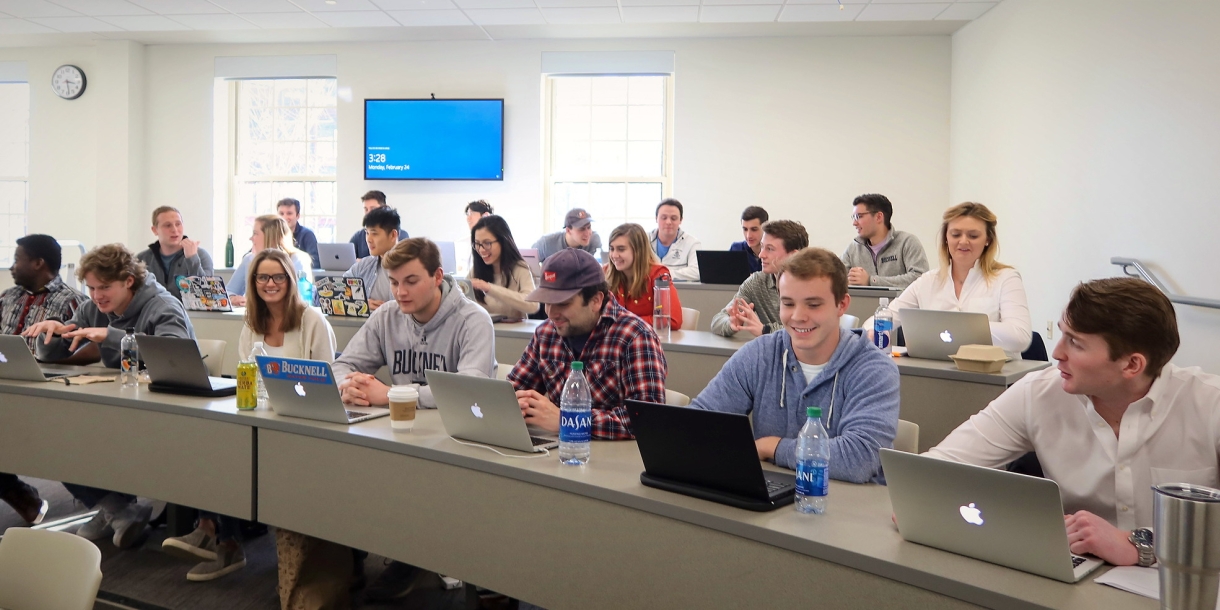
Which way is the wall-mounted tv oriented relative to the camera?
toward the camera

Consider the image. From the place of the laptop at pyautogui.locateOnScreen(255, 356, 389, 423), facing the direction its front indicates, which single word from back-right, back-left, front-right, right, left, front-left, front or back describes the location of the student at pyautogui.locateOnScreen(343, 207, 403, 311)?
front-left

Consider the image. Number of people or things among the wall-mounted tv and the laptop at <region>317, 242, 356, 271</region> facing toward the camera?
1

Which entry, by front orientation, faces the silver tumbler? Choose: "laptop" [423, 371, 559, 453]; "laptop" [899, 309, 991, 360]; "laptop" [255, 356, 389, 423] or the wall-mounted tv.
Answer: the wall-mounted tv

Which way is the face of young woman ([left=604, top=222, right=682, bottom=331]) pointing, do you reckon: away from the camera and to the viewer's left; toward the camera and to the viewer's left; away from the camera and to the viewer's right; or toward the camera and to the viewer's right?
toward the camera and to the viewer's left

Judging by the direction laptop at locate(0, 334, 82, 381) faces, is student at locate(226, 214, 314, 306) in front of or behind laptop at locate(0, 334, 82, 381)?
in front

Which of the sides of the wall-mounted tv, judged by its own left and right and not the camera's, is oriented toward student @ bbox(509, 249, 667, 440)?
front

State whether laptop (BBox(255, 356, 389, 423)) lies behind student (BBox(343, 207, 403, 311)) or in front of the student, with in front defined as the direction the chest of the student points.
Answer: in front

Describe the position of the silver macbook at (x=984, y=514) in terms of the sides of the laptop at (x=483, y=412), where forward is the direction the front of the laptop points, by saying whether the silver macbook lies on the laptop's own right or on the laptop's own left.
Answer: on the laptop's own right

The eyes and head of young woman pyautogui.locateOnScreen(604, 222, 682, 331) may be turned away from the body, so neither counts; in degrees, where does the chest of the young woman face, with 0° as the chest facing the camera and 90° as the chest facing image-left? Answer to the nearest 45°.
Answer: approximately 45°

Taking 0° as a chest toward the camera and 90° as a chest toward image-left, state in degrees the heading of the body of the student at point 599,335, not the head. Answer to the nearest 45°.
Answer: approximately 45°

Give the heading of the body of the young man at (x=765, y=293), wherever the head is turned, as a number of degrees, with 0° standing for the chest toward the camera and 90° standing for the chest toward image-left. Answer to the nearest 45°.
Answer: approximately 45°
